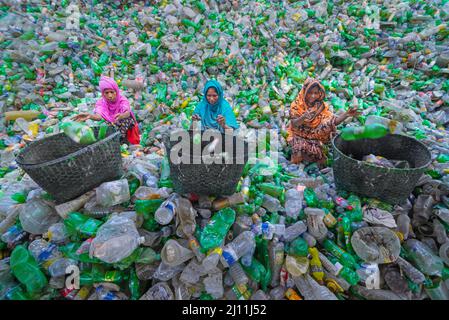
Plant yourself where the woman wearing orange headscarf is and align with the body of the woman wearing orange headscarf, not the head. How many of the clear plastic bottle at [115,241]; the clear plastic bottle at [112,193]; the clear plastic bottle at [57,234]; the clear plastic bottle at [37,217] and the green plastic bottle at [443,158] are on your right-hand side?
4

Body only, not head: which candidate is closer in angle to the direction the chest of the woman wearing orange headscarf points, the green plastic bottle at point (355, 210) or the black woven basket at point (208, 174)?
the green plastic bottle

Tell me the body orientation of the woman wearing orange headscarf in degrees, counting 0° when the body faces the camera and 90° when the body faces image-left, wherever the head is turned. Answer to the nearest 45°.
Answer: approximately 315°

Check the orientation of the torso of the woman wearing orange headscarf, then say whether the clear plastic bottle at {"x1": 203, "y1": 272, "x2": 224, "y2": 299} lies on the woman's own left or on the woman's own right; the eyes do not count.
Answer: on the woman's own right

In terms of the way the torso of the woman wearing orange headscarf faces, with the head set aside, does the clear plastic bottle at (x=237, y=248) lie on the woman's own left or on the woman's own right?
on the woman's own right

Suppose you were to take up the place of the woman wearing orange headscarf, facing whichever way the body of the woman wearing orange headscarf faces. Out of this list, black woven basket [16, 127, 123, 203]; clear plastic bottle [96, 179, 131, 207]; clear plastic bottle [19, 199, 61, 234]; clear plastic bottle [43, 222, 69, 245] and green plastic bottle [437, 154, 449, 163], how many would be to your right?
4

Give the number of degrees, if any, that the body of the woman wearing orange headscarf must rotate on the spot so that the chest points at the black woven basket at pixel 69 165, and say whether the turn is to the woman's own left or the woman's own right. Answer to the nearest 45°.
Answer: approximately 90° to the woman's own right

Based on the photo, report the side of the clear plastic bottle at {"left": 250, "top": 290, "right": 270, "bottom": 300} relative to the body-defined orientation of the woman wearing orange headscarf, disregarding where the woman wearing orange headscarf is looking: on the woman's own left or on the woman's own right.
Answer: on the woman's own right

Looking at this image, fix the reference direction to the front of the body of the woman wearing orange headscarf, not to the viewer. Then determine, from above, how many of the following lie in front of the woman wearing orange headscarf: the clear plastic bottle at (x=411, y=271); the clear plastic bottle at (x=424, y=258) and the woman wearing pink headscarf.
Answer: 2

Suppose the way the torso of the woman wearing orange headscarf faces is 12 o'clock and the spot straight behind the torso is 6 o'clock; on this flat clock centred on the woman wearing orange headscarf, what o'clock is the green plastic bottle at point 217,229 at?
The green plastic bottle is roughly at 2 o'clock from the woman wearing orange headscarf.
